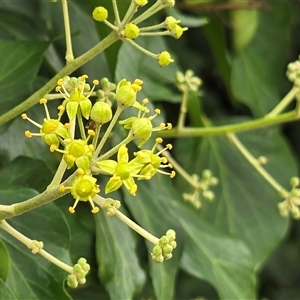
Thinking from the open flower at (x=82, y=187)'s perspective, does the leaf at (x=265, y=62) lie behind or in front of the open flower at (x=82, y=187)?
behind

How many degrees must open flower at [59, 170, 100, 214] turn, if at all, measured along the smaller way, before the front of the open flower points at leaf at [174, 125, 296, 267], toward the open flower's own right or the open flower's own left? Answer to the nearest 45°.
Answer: approximately 135° to the open flower's own left

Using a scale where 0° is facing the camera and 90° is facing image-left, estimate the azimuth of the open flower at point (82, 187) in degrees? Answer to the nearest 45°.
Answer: approximately 0°
